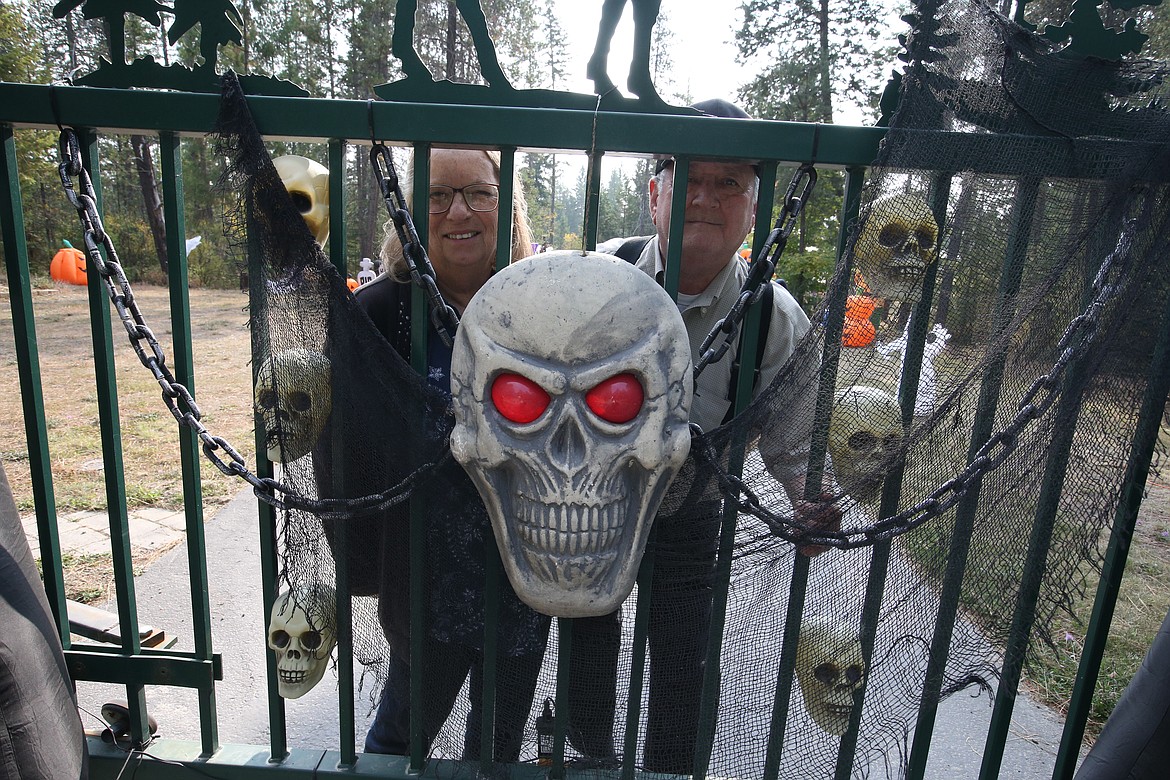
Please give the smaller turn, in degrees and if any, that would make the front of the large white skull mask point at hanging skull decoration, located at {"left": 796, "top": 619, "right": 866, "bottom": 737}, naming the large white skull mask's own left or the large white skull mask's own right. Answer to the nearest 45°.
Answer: approximately 90° to the large white skull mask's own left

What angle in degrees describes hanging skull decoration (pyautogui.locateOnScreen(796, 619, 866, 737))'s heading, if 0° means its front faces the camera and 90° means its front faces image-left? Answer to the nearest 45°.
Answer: approximately 315°

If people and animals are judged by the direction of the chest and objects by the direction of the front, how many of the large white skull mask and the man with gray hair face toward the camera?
2

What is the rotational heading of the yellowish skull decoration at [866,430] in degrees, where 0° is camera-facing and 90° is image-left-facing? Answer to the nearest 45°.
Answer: approximately 315°

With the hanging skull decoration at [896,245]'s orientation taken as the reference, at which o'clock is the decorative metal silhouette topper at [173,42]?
The decorative metal silhouette topper is roughly at 4 o'clock from the hanging skull decoration.

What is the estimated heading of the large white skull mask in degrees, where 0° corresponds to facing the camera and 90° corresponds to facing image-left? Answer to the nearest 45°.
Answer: approximately 0°

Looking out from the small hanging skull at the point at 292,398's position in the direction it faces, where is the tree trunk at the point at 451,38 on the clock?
The tree trunk is roughly at 5 o'clock from the small hanging skull.

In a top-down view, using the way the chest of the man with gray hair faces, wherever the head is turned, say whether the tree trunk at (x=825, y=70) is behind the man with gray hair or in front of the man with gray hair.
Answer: behind

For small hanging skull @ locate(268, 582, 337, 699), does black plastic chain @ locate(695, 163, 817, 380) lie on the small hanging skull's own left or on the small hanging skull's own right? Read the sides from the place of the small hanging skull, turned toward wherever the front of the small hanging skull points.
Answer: on the small hanging skull's own left

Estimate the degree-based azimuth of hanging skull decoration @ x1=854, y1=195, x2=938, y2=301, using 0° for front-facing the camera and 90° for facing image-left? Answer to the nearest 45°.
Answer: approximately 315°

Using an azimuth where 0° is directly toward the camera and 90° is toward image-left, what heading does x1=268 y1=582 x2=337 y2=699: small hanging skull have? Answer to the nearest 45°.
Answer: approximately 45°
